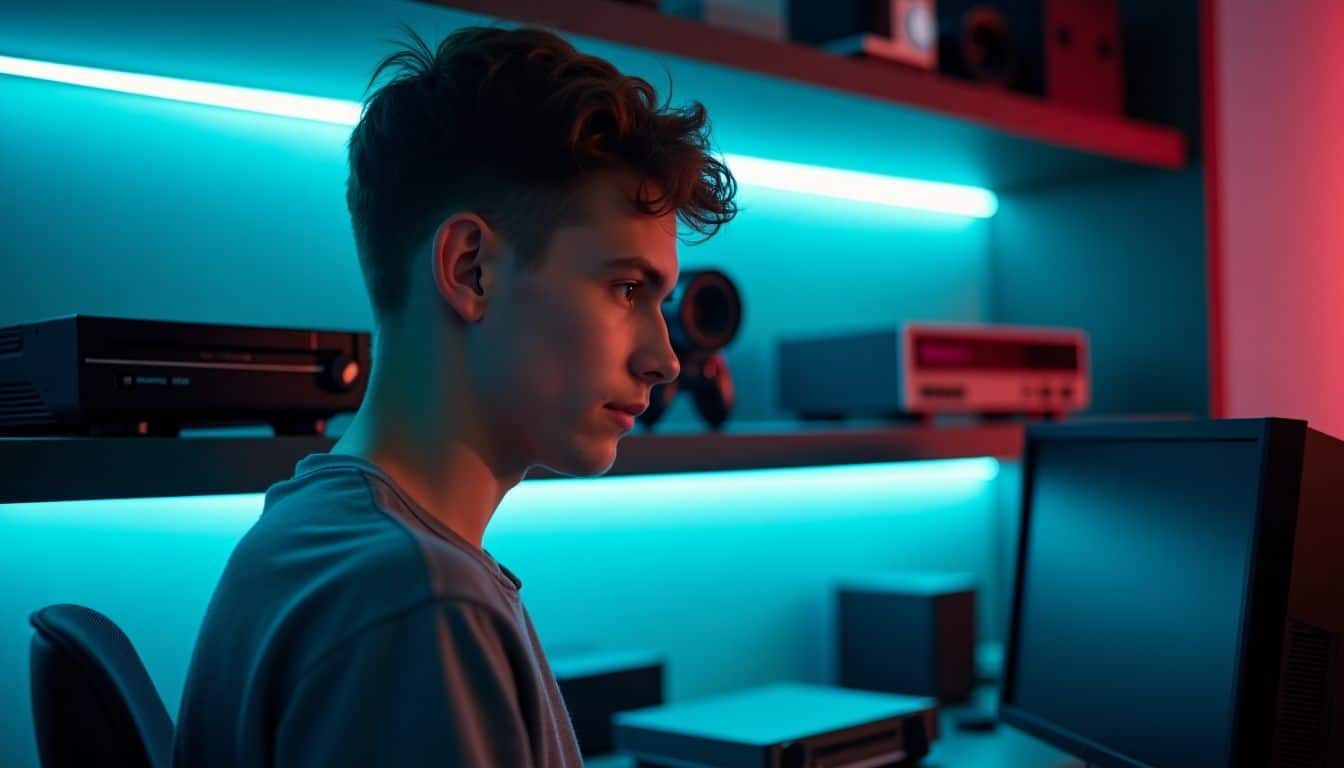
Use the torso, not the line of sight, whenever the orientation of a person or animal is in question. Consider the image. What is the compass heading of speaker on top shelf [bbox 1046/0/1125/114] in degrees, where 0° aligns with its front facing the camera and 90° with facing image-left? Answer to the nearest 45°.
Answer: approximately 315°

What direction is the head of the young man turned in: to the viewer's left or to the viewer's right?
to the viewer's right

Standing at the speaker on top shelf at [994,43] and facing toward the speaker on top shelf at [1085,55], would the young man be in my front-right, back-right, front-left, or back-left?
back-right

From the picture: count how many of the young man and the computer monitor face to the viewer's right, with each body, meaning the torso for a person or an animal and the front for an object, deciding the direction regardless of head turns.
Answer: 1

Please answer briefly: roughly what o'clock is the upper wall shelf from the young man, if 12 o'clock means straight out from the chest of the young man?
The upper wall shelf is roughly at 10 o'clock from the young man.

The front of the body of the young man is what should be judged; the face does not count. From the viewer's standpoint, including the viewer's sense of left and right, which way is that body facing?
facing to the right of the viewer

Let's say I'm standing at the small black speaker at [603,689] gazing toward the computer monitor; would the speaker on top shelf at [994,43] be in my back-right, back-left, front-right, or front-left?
front-left

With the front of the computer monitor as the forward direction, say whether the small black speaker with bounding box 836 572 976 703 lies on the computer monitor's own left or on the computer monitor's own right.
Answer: on the computer monitor's own right

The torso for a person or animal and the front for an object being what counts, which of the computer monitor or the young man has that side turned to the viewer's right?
the young man

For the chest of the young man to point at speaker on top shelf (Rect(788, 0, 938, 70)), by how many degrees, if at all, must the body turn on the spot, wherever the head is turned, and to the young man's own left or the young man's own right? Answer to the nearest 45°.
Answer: approximately 45° to the young man's own left

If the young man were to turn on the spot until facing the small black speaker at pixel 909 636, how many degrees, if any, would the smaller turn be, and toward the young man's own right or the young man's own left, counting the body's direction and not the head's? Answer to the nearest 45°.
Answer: approximately 45° to the young man's own left
